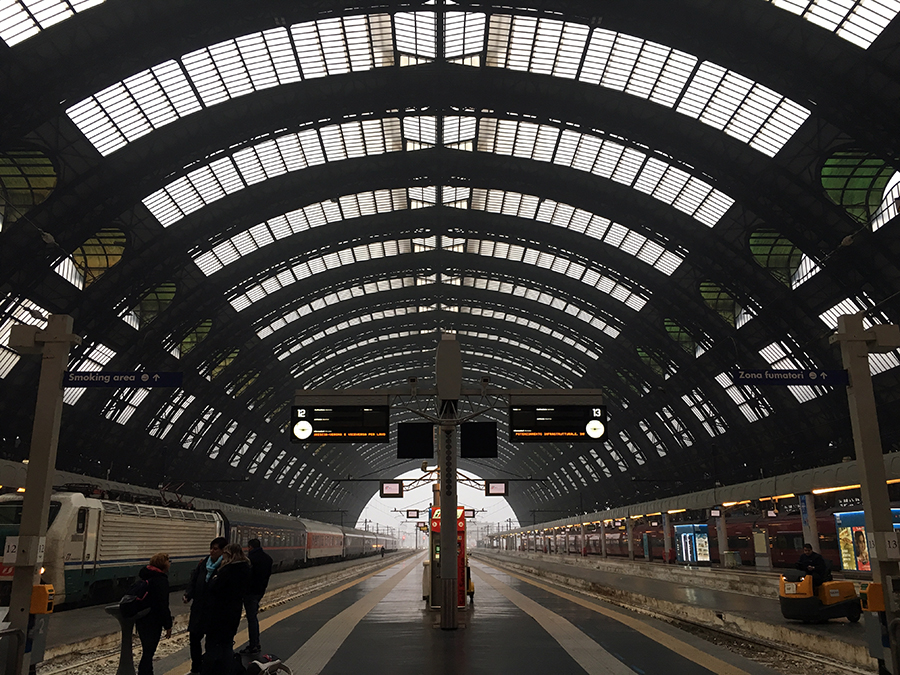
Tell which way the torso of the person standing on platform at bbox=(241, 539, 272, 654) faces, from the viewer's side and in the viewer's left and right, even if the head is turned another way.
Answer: facing to the left of the viewer

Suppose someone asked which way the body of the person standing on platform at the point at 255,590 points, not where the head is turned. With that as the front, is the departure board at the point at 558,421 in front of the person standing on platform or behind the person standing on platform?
behind

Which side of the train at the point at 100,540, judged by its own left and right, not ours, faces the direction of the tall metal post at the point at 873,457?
left

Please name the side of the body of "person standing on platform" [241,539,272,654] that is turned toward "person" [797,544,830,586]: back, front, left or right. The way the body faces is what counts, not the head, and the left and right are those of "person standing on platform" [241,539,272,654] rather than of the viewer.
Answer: back

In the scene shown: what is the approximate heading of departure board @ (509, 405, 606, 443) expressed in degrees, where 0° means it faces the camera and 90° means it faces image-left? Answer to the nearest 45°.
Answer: approximately 0°

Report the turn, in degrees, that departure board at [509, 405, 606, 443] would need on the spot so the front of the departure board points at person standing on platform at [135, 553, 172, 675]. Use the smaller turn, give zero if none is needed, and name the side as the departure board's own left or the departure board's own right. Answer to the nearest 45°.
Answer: approximately 45° to the departure board's own right
